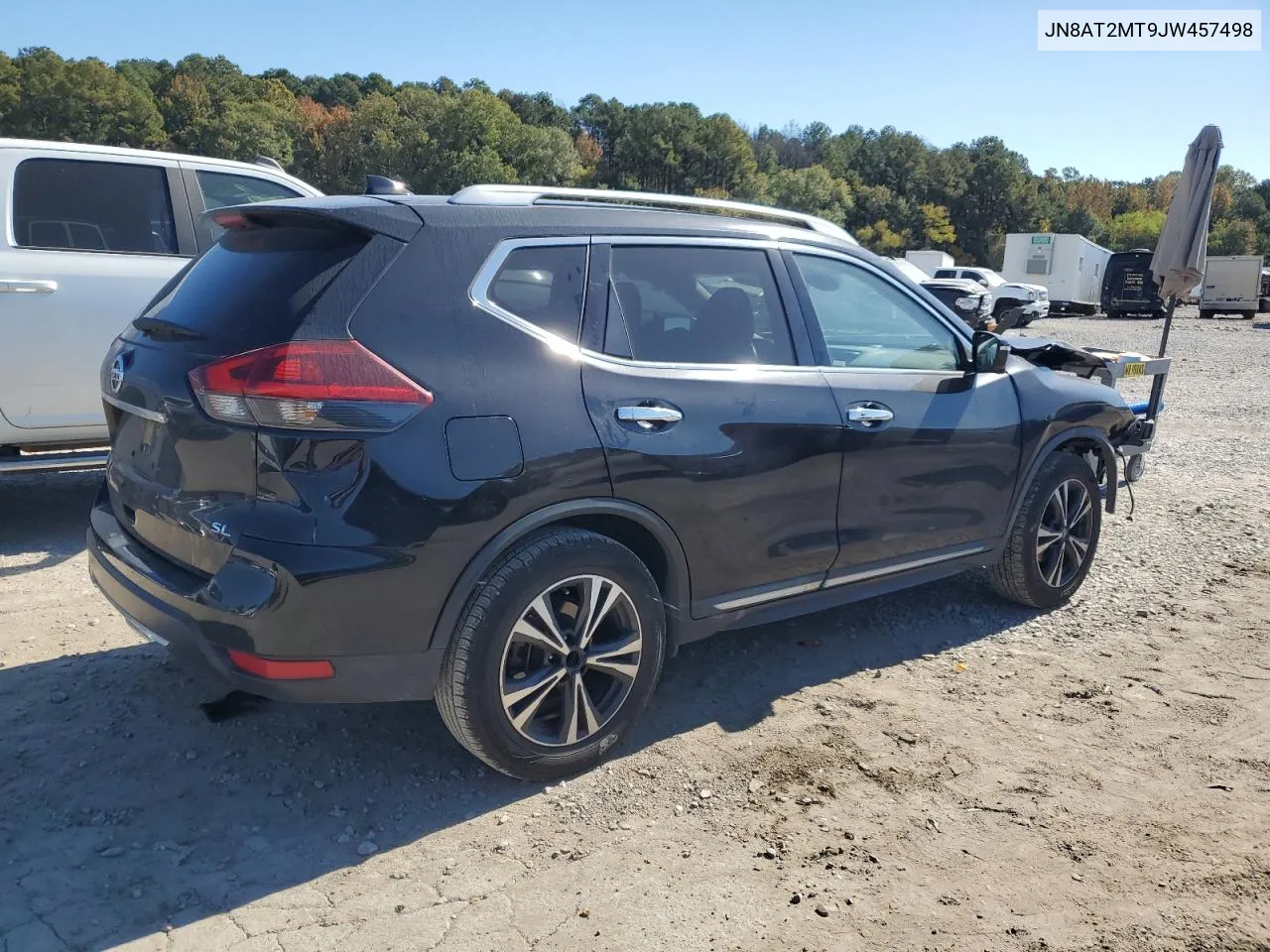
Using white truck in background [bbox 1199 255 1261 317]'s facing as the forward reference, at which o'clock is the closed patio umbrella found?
The closed patio umbrella is roughly at 6 o'clock from the white truck in background.

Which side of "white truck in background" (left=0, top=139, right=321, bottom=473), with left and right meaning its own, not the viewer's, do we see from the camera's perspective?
right

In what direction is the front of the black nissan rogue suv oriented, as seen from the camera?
facing away from the viewer and to the right of the viewer

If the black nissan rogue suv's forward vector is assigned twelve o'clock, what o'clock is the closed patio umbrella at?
The closed patio umbrella is roughly at 12 o'clock from the black nissan rogue suv.

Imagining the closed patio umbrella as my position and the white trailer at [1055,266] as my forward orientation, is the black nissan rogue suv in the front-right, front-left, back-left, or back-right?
back-left

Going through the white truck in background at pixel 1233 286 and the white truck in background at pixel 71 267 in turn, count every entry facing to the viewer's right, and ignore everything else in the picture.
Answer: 1

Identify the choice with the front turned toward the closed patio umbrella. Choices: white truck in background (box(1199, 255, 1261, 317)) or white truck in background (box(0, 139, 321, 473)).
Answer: white truck in background (box(0, 139, 321, 473))

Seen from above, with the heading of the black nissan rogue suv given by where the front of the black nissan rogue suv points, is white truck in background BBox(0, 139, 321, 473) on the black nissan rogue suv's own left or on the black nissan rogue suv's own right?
on the black nissan rogue suv's own left

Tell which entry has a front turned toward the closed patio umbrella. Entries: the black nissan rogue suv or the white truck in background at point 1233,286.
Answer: the black nissan rogue suv

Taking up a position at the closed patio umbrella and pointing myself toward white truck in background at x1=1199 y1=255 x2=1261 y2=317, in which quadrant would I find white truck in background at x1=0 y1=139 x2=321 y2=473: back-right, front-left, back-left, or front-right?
back-left

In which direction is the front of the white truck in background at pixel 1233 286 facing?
away from the camera

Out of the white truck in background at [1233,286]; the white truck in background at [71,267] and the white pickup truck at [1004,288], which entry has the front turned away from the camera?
the white truck in background at [1233,286]

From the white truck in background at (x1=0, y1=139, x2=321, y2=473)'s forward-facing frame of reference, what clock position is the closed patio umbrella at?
The closed patio umbrella is roughly at 12 o'clock from the white truck in background.

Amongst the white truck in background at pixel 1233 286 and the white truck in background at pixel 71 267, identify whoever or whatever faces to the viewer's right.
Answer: the white truck in background at pixel 71 267

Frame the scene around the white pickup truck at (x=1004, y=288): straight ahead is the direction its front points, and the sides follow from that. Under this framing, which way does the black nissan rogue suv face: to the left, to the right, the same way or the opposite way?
to the left

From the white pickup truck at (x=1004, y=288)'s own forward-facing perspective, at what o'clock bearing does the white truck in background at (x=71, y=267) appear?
The white truck in background is roughly at 2 o'clock from the white pickup truck.

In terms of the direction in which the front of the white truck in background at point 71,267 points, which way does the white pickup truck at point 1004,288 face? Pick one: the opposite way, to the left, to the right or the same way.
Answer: to the right

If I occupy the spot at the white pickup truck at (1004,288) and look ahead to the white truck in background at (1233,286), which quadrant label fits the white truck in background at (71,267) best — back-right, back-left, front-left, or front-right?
back-right
